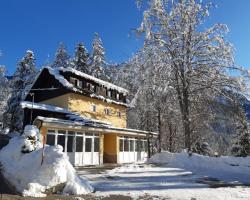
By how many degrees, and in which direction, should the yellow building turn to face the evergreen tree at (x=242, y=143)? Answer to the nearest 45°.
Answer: approximately 45° to its left

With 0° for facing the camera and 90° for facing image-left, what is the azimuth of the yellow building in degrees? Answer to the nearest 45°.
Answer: approximately 315°

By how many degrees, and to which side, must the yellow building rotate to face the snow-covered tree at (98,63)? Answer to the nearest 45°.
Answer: approximately 135° to its left

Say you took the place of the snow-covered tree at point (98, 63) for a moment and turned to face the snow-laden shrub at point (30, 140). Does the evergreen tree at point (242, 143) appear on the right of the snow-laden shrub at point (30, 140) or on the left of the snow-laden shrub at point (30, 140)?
left

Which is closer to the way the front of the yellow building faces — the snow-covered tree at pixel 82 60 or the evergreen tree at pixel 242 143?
the evergreen tree

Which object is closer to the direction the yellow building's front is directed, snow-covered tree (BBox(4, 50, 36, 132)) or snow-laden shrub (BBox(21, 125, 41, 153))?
the snow-laden shrub

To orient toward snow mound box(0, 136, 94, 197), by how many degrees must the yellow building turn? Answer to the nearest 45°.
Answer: approximately 45° to its right

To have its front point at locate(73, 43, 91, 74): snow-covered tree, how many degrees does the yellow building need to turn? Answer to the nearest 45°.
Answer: approximately 135° to its left

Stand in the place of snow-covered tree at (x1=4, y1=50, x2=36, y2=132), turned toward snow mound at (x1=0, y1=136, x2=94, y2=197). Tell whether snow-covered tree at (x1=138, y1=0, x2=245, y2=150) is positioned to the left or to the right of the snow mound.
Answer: left

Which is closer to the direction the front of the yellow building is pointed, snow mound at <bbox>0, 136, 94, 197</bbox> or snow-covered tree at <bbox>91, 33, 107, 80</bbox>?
the snow mound
